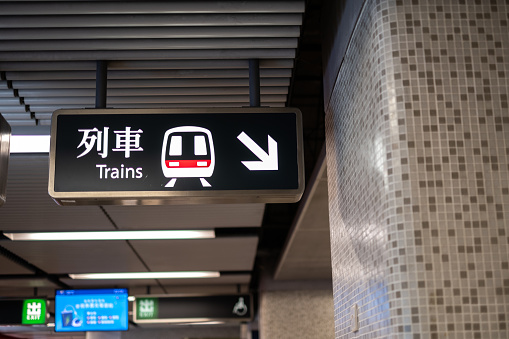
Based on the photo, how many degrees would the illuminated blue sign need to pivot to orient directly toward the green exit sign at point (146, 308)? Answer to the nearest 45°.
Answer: approximately 135° to its left

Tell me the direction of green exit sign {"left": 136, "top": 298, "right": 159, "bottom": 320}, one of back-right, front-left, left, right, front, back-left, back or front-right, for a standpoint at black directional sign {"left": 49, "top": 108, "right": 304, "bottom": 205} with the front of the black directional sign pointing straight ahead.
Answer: back

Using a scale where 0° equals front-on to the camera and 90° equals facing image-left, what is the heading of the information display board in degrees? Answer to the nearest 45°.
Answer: approximately 0°

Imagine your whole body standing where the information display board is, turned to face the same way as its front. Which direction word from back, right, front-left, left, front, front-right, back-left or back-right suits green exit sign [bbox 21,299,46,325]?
right

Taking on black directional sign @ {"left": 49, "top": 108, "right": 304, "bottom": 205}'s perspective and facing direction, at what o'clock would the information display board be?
The information display board is roughly at 6 o'clock from the black directional sign.

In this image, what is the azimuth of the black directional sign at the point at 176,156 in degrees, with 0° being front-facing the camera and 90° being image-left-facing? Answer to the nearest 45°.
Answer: approximately 0°
